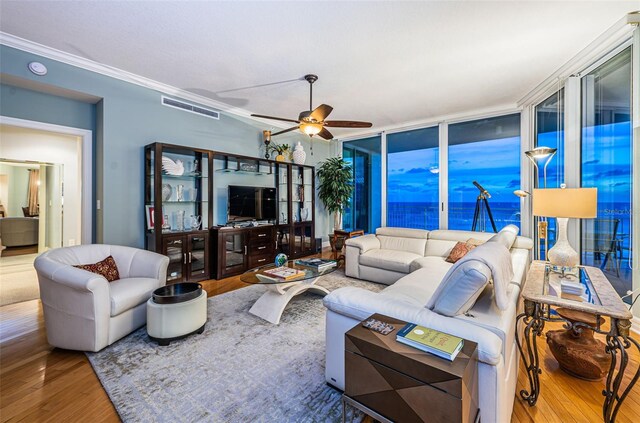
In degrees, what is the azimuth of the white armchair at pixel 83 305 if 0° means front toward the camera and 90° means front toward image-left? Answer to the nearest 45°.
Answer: approximately 315°

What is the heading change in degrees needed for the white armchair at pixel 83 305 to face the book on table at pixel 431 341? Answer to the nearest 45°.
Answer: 0° — it already faces it

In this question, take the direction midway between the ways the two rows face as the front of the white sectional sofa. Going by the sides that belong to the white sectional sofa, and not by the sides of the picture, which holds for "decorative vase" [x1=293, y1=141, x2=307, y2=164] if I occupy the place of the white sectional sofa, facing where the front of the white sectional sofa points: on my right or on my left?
on my right

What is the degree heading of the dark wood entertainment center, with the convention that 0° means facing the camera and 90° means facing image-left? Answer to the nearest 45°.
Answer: approximately 315°

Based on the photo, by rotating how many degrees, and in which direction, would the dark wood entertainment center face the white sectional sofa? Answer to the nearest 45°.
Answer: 0° — it already faces it

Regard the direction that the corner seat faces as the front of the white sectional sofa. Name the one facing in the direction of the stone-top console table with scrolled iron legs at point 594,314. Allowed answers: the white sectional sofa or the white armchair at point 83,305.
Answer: the white armchair

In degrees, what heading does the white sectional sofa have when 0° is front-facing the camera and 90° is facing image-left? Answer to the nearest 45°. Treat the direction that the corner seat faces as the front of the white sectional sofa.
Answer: approximately 45°
